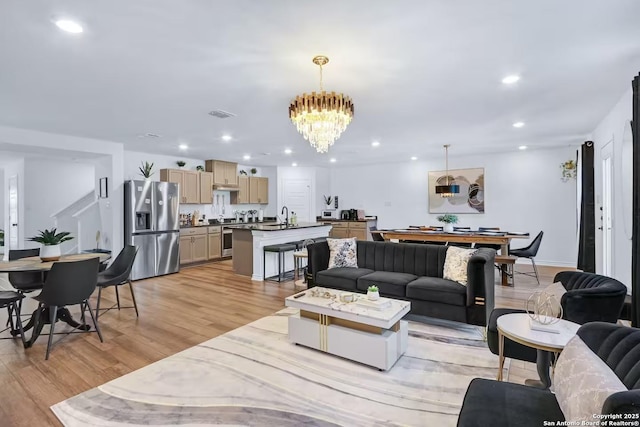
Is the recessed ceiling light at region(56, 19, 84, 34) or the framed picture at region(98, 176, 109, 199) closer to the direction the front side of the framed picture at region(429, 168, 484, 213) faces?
the recessed ceiling light

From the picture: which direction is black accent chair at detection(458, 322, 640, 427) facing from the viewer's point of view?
to the viewer's left

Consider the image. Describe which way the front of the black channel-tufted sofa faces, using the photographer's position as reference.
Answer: facing the viewer and to the left of the viewer

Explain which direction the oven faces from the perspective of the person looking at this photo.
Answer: facing the viewer and to the right of the viewer

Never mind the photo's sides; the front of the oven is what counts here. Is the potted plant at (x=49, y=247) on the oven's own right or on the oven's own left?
on the oven's own right

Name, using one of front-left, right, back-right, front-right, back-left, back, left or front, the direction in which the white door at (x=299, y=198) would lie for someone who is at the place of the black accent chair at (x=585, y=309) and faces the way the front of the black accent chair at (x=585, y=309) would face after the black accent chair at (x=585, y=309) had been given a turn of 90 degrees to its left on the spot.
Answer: back-right

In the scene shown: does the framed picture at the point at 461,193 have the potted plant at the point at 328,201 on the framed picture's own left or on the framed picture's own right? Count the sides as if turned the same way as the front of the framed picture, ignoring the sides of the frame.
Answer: on the framed picture's own right

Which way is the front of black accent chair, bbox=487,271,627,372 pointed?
to the viewer's left

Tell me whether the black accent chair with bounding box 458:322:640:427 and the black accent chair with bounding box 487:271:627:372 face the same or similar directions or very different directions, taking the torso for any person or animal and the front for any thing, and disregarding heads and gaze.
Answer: same or similar directions

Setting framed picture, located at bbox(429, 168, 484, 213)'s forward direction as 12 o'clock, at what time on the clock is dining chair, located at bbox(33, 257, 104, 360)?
The dining chair is roughly at 1 o'clock from the framed picture.

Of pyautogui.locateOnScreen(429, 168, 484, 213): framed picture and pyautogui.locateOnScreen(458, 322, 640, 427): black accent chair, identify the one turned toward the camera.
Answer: the framed picture

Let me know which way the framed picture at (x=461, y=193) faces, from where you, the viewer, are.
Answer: facing the viewer

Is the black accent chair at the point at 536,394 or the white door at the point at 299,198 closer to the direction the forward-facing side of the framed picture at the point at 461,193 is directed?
the black accent chair

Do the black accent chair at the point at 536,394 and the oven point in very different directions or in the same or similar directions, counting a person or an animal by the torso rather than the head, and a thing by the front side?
very different directions

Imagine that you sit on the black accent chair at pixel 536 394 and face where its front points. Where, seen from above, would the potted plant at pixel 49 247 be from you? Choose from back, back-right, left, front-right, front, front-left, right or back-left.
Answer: front

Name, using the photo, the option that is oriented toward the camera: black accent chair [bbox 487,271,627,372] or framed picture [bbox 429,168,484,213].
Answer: the framed picture

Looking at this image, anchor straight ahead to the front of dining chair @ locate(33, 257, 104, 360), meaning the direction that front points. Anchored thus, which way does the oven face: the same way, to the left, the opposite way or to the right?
the opposite way
